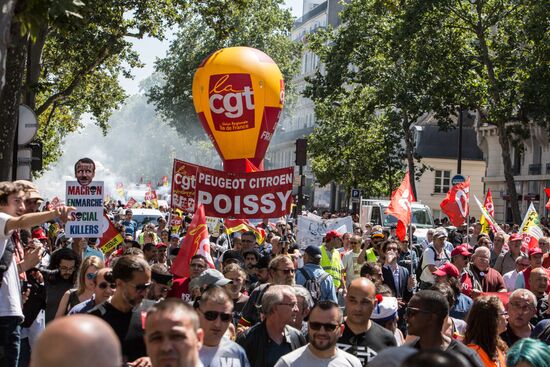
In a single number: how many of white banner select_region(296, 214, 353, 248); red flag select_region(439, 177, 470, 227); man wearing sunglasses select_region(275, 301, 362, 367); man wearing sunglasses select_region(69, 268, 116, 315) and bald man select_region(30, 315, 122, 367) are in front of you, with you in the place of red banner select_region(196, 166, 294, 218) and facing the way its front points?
3

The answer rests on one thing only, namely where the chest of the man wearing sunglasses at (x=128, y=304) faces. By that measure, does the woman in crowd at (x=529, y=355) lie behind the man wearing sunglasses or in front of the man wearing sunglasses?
in front

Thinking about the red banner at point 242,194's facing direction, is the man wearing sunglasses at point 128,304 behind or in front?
in front

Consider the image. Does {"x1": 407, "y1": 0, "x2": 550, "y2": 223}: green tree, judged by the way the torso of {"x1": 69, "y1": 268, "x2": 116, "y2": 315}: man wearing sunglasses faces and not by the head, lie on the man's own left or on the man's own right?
on the man's own left

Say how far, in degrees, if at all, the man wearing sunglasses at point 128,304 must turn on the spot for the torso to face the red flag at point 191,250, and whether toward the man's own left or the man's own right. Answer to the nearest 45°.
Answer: approximately 135° to the man's own left

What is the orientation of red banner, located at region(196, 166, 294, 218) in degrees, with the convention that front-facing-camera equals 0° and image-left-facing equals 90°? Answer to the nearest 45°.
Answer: approximately 0°

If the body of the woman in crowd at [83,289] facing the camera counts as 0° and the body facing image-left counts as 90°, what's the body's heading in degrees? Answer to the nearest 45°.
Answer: approximately 315°

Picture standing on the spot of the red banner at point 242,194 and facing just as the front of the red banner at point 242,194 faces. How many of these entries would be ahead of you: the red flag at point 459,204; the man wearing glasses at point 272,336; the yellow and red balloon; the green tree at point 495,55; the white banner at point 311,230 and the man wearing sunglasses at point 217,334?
2

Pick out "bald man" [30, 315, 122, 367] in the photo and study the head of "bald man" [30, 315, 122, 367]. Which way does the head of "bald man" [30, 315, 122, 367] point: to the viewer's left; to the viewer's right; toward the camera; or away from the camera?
away from the camera
